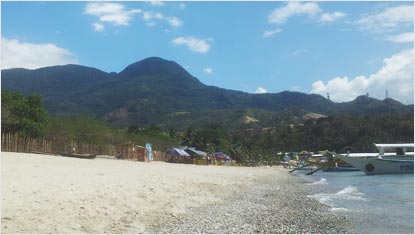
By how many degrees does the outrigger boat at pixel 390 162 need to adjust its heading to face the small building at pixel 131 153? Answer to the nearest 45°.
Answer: approximately 45° to its left

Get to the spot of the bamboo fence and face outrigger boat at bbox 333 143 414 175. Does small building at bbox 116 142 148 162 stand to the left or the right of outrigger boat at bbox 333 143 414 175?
left

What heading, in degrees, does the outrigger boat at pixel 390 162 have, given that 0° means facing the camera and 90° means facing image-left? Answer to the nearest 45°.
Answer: approximately 90°

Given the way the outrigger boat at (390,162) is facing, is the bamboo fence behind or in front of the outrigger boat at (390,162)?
in front

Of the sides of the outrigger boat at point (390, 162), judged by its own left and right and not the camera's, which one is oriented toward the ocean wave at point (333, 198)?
left

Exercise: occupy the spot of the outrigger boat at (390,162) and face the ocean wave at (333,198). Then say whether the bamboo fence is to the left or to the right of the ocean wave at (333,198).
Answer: right

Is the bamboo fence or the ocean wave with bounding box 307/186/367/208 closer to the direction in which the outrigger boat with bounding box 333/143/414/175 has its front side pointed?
the bamboo fence

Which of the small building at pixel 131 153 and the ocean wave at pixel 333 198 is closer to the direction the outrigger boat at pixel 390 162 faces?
the small building

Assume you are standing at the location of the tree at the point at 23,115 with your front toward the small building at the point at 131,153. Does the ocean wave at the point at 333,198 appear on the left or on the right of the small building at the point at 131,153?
right
